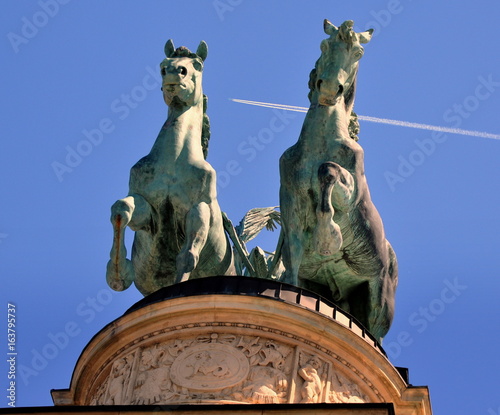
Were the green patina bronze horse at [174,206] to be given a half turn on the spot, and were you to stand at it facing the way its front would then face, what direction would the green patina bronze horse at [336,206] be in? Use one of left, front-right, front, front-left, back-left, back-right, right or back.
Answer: right

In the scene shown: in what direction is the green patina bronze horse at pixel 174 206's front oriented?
toward the camera
